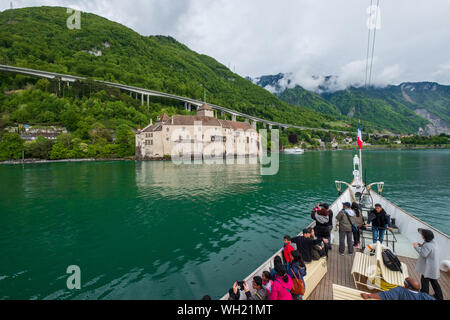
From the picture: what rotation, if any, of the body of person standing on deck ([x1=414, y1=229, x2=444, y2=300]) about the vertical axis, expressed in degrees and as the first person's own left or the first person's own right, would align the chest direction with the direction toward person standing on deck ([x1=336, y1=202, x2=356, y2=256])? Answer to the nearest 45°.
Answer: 0° — they already face them

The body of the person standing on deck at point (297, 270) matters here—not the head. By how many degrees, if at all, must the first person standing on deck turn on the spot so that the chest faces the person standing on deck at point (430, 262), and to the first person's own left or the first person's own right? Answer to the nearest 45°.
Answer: approximately 135° to the first person's own right

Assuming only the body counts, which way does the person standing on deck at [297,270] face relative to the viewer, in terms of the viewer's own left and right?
facing away from the viewer and to the left of the viewer

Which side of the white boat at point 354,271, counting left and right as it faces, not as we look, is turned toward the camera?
back

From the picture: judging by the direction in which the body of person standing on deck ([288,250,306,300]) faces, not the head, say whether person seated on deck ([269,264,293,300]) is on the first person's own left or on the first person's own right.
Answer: on the first person's own left

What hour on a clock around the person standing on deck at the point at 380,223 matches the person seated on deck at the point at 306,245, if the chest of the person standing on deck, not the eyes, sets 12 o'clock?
The person seated on deck is roughly at 1 o'clock from the person standing on deck.

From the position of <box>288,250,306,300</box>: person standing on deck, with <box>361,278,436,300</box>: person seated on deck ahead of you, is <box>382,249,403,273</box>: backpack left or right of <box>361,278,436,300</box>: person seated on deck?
left

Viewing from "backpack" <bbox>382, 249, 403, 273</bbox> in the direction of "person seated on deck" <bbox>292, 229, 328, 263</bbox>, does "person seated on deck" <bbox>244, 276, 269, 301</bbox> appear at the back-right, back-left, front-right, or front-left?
front-left

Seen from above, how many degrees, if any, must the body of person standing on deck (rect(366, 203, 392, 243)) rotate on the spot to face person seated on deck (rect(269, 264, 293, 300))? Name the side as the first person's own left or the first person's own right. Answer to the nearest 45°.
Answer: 0° — they already face them

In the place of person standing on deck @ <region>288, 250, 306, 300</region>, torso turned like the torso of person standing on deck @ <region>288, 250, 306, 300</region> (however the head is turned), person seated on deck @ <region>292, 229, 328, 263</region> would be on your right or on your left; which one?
on your right

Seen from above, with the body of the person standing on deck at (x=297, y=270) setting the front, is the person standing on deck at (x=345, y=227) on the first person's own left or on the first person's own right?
on the first person's own right

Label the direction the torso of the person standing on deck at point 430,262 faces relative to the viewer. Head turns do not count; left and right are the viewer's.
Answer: facing away from the viewer and to the left of the viewer
